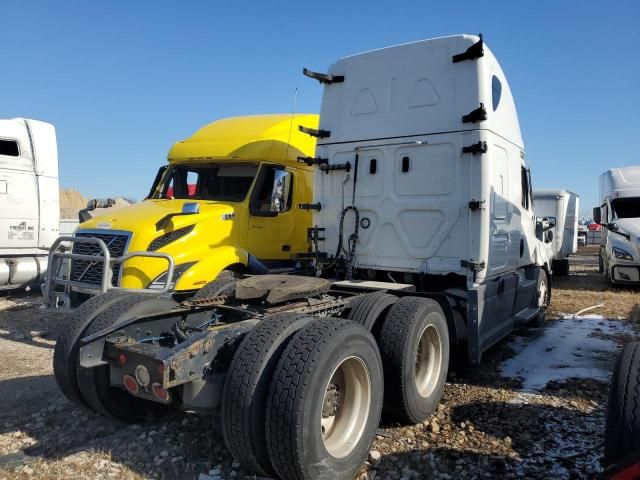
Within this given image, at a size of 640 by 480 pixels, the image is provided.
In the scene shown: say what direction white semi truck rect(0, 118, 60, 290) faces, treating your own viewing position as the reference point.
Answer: facing the viewer and to the left of the viewer

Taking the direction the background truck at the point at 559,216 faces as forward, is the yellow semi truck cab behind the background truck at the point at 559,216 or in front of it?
behind

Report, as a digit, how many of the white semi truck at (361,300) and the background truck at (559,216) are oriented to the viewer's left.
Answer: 0

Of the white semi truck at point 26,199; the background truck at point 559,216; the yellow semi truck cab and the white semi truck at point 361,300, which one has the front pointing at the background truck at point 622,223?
the white semi truck at point 361,300

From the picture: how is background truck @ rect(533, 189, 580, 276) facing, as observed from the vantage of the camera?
facing away from the viewer and to the right of the viewer

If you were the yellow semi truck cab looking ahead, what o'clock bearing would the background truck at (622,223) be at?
The background truck is roughly at 7 o'clock from the yellow semi truck cab.

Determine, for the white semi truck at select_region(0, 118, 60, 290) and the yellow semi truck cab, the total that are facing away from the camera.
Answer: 0

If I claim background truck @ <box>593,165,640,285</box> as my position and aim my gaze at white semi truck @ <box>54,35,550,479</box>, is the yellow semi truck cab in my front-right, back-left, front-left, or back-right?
front-right

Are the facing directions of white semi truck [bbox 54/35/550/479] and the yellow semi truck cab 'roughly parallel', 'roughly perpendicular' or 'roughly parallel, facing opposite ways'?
roughly parallel, facing opposite ways

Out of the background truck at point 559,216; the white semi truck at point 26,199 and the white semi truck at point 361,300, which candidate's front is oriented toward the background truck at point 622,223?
the white semi truck at point 361,300

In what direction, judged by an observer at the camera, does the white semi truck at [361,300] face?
facing away from the viewer and to the right of the viewer
